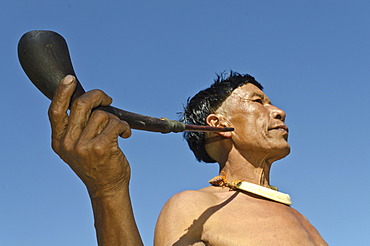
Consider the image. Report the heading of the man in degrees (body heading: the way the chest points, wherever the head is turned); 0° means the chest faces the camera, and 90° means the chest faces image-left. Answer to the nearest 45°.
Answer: approximately 315°
